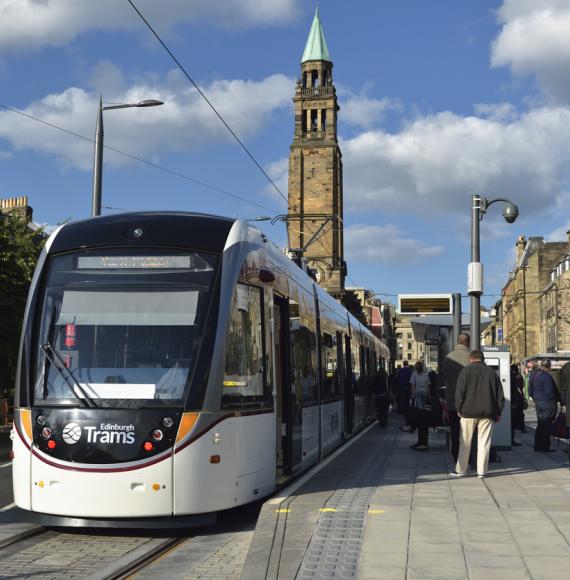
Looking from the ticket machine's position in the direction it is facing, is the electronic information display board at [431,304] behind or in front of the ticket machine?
behind

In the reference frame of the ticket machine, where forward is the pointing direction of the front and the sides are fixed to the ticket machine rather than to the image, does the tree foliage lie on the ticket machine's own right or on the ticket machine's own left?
on the ticket machine's own right

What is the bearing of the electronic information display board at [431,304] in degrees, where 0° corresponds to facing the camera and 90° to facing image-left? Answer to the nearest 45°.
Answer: approximately 0°

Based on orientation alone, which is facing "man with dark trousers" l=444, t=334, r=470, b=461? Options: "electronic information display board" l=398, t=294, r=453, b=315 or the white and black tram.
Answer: the electronic information display board

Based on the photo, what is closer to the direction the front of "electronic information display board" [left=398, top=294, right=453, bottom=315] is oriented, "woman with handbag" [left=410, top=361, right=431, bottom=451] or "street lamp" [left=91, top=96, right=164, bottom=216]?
the woman with handbag

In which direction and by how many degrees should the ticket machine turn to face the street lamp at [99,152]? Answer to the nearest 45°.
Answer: approximately 90° to its right

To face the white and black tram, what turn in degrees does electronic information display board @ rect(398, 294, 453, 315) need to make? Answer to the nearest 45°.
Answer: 0° — it already faces it

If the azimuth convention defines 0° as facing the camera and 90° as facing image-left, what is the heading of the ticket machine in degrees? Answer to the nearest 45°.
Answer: approximately 0°

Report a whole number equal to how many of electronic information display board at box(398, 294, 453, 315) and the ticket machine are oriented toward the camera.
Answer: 2

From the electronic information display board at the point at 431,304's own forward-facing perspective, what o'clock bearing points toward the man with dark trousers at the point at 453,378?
The man with dark trousers is roughly at 12 o'clock from the electronic information display board.

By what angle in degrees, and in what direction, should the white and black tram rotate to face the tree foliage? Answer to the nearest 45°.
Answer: approximately 135° to its right
